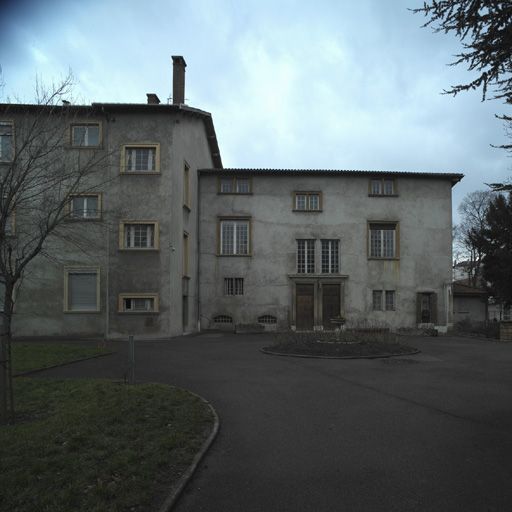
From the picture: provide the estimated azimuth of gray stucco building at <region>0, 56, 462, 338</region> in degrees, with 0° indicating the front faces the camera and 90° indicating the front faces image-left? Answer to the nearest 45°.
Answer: approximately 0°

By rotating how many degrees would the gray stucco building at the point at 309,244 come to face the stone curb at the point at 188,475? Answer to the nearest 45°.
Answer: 0° — it already faces it
